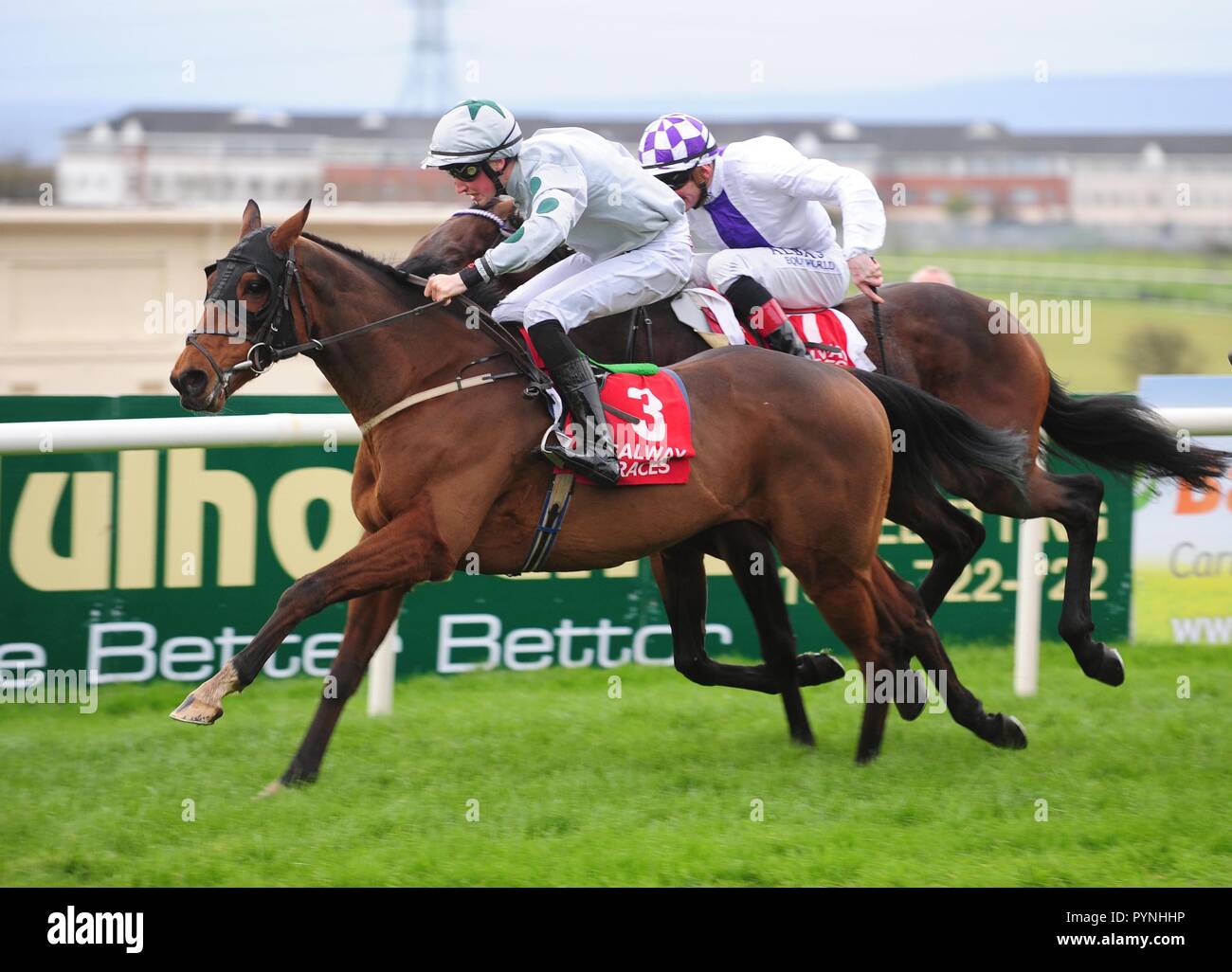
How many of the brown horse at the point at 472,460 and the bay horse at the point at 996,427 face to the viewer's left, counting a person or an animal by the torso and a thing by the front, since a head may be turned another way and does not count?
2

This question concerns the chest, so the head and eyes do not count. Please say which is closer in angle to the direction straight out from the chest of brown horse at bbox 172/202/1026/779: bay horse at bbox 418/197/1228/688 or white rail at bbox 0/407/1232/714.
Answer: the white rail

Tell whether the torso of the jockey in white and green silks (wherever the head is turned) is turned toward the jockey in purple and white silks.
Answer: no

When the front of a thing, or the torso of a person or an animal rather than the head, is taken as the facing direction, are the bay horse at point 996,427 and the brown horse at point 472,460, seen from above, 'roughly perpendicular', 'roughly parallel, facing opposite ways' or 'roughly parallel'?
roughly parallel

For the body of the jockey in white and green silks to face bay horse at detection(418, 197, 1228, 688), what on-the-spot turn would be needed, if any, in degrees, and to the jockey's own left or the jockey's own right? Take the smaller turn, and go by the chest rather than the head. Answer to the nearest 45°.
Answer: approximately 135° to the jockey's own right

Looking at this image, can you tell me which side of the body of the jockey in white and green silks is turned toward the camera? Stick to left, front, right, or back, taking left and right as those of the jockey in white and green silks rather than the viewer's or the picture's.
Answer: left

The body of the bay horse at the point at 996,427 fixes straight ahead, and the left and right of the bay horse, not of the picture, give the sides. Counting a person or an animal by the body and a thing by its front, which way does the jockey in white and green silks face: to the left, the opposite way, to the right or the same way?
the same way

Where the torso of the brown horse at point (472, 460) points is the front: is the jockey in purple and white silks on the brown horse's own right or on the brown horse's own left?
on the brown horse's own right

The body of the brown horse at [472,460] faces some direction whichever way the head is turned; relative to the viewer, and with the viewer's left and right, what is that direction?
facing to the left of the viewer

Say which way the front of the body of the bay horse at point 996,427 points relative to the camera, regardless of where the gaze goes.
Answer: to the viewer's left

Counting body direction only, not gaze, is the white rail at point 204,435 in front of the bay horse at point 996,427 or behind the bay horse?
in front

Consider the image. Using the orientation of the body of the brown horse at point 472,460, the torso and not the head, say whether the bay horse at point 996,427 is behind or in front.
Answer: behind

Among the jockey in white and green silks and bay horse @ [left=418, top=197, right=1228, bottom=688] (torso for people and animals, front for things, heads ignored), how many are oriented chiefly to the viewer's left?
2

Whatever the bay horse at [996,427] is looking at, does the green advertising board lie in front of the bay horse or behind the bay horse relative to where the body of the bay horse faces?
in front
